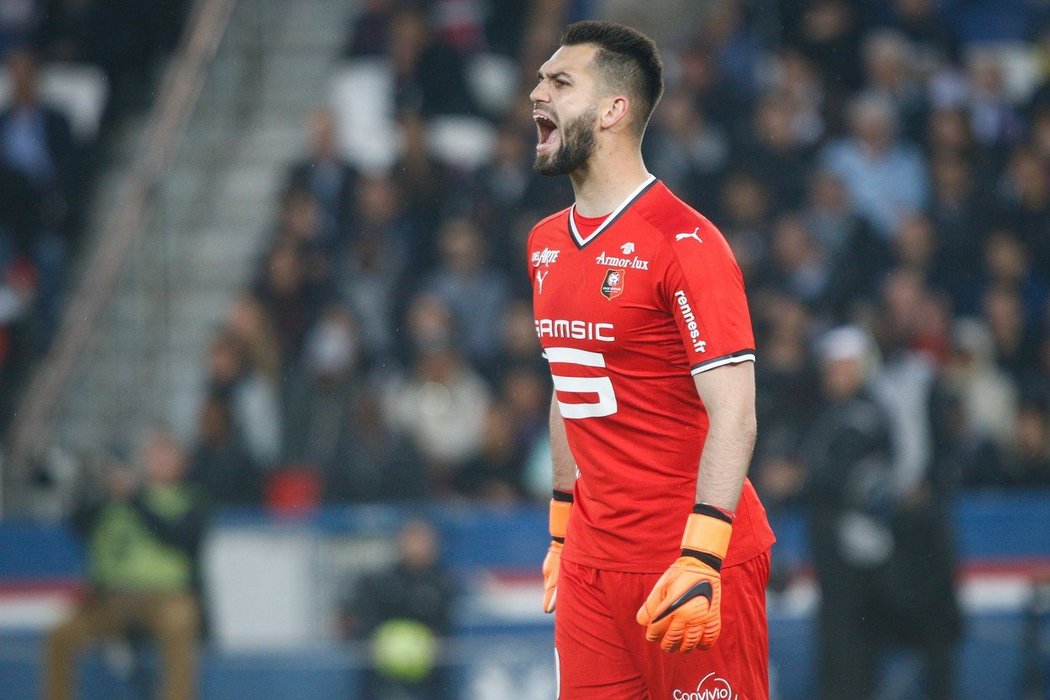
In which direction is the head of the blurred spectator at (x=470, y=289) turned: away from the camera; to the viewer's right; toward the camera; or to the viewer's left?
toward the camera

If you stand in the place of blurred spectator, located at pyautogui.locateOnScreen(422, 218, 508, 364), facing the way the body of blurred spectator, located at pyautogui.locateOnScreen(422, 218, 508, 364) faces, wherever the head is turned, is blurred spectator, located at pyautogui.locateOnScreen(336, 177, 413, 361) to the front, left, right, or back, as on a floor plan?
right

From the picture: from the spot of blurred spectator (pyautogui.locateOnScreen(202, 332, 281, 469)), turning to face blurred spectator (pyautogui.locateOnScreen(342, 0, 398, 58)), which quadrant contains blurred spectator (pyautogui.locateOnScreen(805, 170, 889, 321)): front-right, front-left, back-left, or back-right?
front-right

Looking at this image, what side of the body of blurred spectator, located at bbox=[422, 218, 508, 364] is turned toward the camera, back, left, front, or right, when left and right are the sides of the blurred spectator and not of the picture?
front

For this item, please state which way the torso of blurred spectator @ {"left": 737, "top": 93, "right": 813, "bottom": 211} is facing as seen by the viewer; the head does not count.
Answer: toward the camera

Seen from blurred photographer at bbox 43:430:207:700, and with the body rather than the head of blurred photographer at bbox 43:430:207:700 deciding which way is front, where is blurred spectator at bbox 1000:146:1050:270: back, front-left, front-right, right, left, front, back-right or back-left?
back-left

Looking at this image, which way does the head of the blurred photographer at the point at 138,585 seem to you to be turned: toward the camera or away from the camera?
toward the camera

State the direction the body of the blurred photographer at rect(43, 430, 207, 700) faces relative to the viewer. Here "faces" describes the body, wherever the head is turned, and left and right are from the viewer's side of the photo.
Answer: facing the viewer and to the left of the viewer

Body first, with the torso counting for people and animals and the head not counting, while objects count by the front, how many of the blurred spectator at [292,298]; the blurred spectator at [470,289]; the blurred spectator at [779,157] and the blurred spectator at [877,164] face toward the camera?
4

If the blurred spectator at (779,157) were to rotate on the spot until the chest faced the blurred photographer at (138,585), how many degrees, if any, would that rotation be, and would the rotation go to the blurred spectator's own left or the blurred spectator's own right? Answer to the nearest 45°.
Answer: approximately 45° to the blurred spectator's own right

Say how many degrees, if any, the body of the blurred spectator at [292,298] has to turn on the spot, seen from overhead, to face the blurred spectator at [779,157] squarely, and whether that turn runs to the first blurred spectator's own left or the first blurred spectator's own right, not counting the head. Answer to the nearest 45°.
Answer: approximately 90° to the first blurred spectator's own left

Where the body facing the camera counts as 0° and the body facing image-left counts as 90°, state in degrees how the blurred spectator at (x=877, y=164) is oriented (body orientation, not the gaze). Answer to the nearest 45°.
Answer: approximately 0°

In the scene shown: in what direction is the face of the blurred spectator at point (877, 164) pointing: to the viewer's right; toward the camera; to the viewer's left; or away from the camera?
toward the camera

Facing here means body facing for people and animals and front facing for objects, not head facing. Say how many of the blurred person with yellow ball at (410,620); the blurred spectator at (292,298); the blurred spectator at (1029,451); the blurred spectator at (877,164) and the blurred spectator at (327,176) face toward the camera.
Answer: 5

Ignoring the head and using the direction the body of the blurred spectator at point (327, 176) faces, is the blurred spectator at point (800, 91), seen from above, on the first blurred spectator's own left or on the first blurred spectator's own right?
on the first blurred spectator's own left
